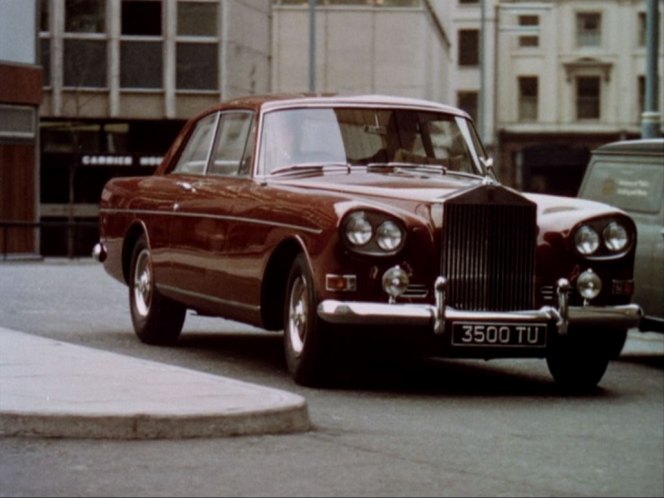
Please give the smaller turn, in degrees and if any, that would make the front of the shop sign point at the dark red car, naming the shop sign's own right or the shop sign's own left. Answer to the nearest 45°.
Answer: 0° — it already faces it

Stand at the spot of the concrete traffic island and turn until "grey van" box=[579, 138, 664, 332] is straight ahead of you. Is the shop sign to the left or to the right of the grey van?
left

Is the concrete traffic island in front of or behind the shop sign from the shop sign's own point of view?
in front

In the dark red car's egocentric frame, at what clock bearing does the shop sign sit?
The shop sign is roughly at 7 o'clock from the dark red car.

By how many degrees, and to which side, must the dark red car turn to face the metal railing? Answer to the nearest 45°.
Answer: approximately 135° to its left

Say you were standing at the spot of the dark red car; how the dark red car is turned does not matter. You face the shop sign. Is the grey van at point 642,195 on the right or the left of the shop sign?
right

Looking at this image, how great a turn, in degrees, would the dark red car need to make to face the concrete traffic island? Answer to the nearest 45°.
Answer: approximately 90° to its right

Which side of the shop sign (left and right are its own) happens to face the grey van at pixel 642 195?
front

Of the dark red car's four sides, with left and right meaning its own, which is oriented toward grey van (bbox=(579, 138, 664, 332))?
left

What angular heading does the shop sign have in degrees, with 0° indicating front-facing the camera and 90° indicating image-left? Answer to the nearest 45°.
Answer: approximately 0°
